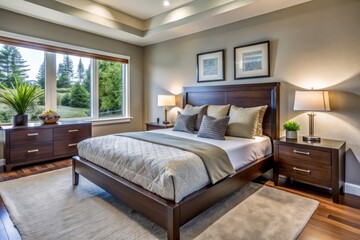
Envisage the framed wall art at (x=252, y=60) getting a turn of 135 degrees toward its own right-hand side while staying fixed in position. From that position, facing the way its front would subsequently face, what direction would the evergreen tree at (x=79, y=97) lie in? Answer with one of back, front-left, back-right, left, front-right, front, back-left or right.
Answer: left

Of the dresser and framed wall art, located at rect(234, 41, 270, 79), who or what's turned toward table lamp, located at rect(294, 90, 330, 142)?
the dresser

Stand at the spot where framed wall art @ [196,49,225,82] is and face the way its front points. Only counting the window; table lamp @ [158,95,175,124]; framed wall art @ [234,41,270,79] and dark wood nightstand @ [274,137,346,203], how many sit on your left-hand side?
2

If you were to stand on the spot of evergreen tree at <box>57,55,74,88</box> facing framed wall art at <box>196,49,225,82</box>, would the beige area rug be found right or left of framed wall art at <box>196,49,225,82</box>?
right

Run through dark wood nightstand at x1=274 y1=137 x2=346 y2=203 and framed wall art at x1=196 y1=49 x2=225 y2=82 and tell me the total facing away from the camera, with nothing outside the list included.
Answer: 0

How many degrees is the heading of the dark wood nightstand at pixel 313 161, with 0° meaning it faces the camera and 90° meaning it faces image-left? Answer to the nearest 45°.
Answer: approximately 45°

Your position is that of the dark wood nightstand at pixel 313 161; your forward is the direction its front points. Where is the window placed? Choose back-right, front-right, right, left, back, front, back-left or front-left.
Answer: front-right

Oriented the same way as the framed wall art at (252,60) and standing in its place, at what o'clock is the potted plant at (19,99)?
The potted plant is roughly at 1 o'clock from the framed wall art.

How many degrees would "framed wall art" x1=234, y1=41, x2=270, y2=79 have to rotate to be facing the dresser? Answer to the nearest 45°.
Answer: approximately 45° to its right

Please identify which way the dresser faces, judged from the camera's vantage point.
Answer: facing the viewer and to the right of the viewer

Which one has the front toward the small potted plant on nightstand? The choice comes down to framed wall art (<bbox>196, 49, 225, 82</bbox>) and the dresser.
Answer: the dresser

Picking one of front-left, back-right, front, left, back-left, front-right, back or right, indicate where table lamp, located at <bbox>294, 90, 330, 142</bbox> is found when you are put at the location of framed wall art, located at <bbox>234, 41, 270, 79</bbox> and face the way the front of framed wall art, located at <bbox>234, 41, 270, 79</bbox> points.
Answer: left
